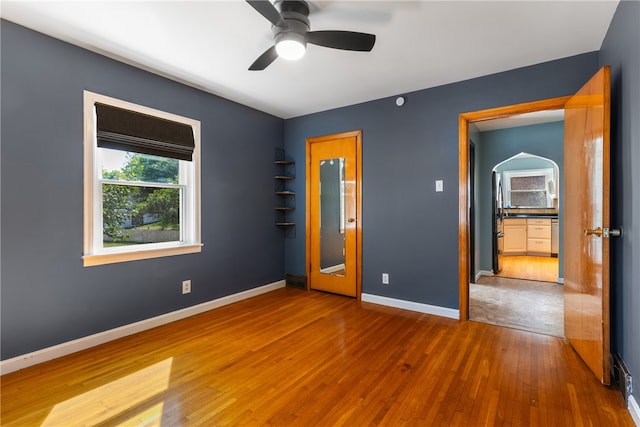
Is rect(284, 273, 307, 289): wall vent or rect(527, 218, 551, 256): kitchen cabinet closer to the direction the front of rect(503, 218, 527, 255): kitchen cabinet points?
the wall vent

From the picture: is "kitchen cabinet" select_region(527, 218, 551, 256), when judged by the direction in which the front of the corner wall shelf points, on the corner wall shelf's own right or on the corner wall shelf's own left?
on the corner wall shelf's own left

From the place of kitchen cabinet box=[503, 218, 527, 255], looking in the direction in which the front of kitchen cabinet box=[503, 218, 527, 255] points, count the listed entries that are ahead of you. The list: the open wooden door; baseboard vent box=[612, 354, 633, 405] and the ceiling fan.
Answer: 3

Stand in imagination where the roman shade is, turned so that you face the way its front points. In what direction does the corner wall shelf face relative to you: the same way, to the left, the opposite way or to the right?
to the right

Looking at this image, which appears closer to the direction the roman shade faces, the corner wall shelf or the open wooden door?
the open wooden door

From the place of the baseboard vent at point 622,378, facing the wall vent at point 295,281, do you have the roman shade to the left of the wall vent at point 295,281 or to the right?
left

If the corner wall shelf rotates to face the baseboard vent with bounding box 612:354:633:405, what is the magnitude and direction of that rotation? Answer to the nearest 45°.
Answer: approximately 45° to its left

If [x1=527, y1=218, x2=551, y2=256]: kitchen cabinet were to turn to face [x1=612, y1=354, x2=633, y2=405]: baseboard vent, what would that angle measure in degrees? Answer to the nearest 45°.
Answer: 0° — it already faces it

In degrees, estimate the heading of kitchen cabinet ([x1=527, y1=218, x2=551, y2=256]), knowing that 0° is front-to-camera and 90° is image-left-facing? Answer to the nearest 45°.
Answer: approximately 0°
